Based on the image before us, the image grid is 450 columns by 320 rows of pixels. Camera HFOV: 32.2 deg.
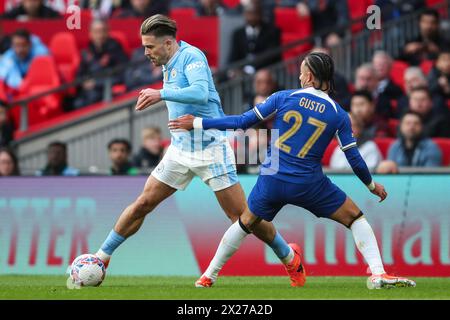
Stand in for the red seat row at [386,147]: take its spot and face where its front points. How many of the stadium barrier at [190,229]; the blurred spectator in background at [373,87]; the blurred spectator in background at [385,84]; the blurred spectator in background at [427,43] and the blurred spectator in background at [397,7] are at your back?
4

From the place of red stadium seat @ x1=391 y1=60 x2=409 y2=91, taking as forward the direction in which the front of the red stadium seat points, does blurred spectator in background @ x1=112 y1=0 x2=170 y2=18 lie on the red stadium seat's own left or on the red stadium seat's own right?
on the red stadium seat's own right

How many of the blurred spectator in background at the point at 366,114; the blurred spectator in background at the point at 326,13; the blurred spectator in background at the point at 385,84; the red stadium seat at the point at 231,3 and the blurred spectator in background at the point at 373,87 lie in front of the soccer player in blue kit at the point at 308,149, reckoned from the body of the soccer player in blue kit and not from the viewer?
5

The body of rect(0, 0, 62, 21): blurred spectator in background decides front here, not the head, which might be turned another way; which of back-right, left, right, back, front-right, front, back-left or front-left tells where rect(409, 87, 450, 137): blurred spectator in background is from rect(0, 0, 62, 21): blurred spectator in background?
front-left

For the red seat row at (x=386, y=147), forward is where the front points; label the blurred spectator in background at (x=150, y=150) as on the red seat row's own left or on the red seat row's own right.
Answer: on the red seat row's own right

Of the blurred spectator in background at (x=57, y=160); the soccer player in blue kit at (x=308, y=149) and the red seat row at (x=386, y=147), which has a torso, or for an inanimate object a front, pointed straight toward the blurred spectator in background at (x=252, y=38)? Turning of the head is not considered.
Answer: the soccer player in blue kit

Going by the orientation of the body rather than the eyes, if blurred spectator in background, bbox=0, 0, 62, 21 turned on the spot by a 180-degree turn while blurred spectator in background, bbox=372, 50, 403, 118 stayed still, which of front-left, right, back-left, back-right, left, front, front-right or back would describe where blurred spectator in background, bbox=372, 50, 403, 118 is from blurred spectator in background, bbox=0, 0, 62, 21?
back-right

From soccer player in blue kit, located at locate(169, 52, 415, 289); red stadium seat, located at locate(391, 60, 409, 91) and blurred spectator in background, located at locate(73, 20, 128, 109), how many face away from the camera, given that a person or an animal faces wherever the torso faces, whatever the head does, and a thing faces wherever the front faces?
1

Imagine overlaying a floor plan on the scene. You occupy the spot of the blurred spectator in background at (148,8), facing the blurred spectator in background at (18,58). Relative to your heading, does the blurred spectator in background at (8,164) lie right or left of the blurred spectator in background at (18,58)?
left

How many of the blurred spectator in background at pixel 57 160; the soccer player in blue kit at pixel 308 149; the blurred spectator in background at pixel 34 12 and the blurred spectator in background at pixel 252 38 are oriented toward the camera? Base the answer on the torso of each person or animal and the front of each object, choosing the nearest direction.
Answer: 3

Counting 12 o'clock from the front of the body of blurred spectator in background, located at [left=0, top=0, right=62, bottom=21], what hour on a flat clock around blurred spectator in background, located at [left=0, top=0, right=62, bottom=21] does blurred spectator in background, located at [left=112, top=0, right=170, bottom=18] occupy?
blurred spectator in background, located at [left=112, top=0, right=170, bottom=18] is roughly at 10 o'clock from blurred spectator in background, located at [left=0, top=0, right=62, bottom=21].

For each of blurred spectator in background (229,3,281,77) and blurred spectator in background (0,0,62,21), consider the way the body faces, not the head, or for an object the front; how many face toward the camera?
2

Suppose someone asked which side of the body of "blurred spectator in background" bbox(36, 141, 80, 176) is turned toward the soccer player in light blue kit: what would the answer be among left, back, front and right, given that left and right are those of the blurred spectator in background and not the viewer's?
front

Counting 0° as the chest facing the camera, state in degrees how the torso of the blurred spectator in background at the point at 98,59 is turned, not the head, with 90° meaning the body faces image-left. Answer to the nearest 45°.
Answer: approximately 0°
